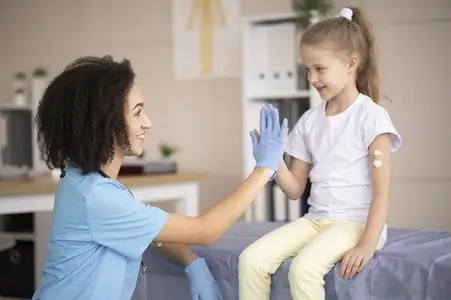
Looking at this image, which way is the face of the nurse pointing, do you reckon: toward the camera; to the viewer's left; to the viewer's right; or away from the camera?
to the viewer's right

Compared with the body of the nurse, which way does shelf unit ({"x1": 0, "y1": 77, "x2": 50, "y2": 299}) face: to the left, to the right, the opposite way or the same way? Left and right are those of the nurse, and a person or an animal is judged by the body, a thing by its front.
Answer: to the right

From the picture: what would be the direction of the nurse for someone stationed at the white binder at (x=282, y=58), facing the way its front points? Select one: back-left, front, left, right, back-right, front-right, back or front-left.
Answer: front

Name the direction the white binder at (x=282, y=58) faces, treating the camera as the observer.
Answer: facing the viewer

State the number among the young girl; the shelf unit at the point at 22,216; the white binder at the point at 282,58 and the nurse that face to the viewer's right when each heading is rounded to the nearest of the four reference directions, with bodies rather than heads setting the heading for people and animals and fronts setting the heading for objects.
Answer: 1

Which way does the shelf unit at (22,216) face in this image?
toward the camera

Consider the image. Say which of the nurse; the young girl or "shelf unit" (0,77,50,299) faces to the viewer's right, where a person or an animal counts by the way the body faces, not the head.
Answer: the nurse

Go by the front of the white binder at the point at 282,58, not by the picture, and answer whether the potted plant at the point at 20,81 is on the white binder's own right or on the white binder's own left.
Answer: on the white binder's own right

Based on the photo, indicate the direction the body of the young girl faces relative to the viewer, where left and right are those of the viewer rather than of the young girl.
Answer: facing the viewer and to the left of the viewer

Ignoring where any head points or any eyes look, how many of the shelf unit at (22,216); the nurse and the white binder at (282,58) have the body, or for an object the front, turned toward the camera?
2

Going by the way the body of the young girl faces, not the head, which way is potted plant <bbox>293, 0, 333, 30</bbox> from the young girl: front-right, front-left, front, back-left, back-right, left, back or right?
back-right
